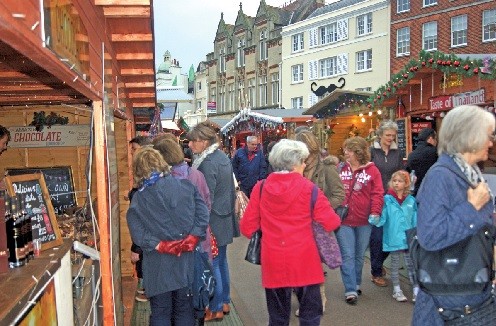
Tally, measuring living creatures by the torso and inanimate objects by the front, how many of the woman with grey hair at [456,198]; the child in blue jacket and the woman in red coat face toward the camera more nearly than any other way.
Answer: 1

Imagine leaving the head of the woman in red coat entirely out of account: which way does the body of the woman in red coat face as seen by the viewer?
away from the camera

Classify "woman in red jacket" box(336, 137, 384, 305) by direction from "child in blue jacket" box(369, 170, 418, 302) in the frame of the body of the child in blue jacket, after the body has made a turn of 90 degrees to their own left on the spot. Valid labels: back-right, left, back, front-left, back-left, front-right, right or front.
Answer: back-right

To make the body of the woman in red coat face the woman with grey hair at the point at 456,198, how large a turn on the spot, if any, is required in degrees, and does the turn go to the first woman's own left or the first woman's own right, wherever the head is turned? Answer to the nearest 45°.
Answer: approximately 135° to the first woman's own right

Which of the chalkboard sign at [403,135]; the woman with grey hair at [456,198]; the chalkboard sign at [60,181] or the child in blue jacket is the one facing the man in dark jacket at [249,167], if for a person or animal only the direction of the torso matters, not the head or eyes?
the chalkboard sign at [403,135]

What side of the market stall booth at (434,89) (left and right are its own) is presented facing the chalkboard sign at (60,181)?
front

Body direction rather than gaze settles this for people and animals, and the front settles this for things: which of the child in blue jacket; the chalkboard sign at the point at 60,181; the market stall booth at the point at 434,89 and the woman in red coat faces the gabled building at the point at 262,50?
the woman in red coat

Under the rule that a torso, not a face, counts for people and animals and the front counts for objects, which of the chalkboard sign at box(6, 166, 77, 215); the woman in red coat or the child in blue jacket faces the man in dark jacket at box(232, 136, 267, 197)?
the woman in red coat
